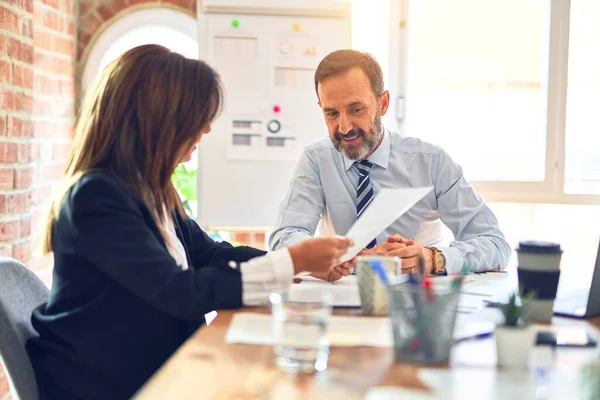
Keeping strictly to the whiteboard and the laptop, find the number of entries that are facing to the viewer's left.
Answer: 1

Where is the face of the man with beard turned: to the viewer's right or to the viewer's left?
to the viewer's left

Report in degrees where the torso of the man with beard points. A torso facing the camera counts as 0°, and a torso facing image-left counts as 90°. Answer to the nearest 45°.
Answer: approximately 45°

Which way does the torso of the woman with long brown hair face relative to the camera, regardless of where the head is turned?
to the viewer's right

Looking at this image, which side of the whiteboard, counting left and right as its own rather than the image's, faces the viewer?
front

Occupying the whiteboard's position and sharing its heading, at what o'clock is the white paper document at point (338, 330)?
The white paper document is roughly at 12 o'clock from the whiteboard.

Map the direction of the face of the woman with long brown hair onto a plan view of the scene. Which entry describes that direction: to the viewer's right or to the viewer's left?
to the viewer's right

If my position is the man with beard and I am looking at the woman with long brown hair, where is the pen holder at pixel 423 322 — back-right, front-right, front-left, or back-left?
front-left

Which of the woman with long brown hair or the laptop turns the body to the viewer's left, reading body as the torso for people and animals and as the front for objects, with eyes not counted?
the laptop

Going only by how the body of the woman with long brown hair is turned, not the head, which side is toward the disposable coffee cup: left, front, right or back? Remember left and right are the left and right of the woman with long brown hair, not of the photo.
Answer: front

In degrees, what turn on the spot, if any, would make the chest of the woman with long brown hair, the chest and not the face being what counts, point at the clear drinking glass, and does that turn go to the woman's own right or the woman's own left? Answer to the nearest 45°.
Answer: approximately 45° to the woman's own right

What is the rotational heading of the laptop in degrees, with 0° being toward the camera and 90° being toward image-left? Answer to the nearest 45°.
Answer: approximately 90°

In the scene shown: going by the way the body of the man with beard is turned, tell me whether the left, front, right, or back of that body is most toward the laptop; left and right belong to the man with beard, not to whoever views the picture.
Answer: left

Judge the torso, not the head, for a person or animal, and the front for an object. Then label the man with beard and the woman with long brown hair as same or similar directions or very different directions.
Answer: very different directions
